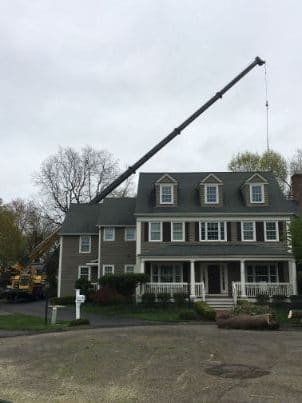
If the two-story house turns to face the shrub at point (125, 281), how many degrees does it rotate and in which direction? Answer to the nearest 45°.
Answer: approximately 45° to its right

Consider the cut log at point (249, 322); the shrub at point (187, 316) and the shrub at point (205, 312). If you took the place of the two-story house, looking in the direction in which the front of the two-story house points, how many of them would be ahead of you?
3

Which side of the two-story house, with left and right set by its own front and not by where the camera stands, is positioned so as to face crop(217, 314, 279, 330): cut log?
front

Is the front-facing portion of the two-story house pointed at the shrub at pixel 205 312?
yes

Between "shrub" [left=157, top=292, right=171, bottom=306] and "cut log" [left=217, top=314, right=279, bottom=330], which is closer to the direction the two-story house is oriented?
the cut log

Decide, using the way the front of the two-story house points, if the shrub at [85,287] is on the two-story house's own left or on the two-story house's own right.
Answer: on the two-story house's own right

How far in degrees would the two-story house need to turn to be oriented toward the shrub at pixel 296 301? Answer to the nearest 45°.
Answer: approximately 45° to its left

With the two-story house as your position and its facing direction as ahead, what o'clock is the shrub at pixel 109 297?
The shrub is roughly at 2 o'clock from the two-story house.

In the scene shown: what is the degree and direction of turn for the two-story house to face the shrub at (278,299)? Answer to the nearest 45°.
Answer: approximately 45° to its left

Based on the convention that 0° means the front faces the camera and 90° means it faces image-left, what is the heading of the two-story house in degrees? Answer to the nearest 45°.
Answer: approximately 0°

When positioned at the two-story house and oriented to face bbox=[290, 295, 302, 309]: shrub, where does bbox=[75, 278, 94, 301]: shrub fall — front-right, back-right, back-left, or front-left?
back-right
